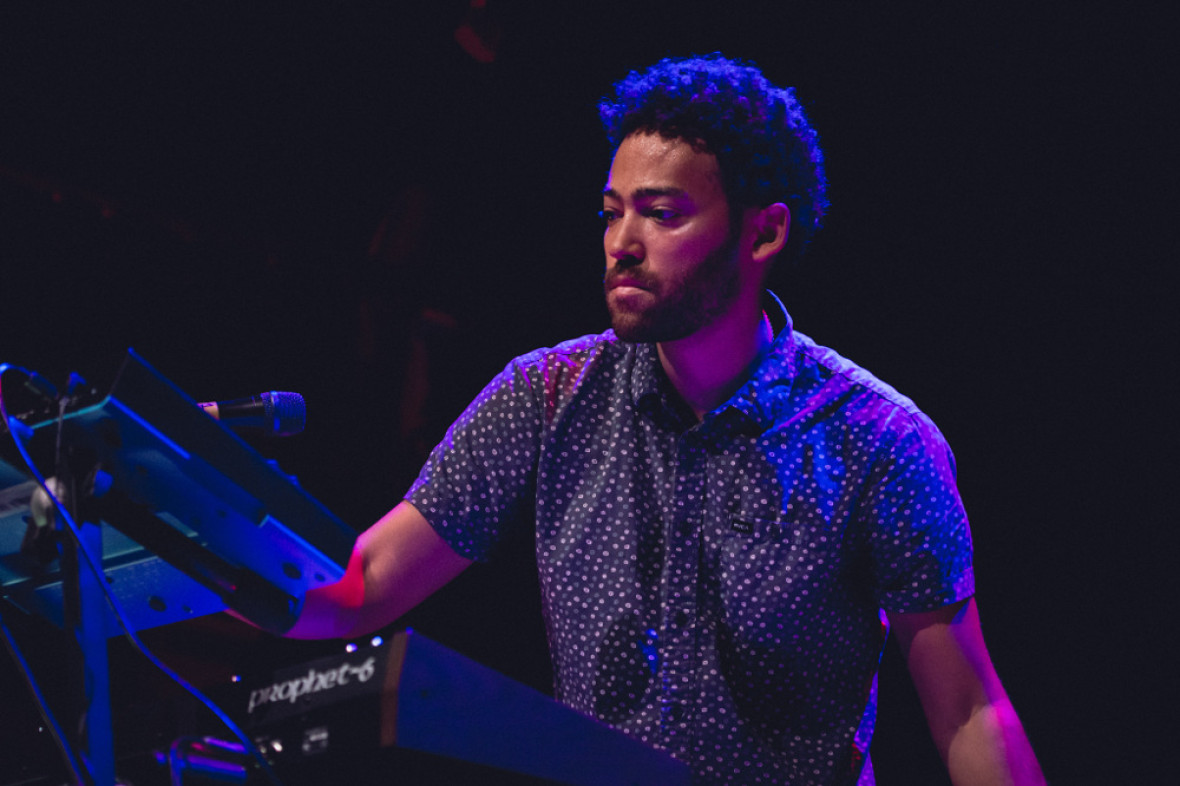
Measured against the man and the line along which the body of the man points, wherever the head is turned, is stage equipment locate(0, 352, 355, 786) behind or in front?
in front

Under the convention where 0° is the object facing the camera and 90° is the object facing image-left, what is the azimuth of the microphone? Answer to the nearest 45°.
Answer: approximately 270°

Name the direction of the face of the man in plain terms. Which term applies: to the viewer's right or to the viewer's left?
to the viewer's left

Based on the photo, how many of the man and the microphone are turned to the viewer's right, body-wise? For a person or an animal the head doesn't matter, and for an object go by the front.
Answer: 1

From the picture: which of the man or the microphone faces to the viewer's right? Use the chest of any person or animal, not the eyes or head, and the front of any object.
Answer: the microphone

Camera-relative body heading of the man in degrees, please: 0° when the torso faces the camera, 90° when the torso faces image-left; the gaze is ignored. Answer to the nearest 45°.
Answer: approximately 45°
